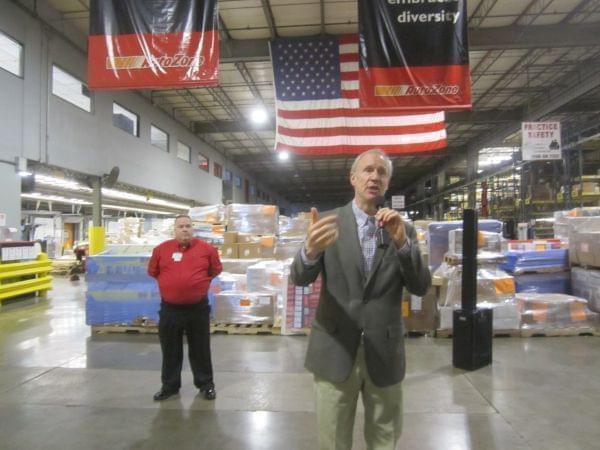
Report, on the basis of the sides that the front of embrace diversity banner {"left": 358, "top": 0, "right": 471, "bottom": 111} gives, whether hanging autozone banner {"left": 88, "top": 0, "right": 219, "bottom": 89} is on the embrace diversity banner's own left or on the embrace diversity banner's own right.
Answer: on the embrace diversity banner's own right

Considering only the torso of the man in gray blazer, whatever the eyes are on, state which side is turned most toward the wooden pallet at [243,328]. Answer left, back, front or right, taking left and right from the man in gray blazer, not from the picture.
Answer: back

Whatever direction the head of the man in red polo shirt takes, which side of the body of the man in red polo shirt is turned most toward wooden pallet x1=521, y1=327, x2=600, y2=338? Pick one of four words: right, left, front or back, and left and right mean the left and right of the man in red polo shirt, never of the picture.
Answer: left

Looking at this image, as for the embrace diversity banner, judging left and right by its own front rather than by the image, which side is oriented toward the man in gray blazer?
front

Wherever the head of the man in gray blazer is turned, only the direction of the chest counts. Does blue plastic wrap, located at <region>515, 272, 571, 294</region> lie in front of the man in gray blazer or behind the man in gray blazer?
behind

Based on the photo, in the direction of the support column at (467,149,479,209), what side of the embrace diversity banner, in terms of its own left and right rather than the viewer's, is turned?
back

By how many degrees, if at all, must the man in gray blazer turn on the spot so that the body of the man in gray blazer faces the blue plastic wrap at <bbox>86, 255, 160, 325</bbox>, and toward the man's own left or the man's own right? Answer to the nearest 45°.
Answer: approximately 135° to the man's own right

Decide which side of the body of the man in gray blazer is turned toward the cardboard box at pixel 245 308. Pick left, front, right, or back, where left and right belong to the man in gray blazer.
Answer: back

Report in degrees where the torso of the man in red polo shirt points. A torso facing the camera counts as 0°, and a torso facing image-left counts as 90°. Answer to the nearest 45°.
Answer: approximately 0°

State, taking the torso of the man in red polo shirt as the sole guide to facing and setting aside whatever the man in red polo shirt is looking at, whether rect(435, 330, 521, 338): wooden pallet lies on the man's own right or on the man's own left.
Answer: on the man's own left

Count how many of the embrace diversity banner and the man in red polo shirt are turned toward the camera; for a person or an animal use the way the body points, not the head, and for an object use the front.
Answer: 2
